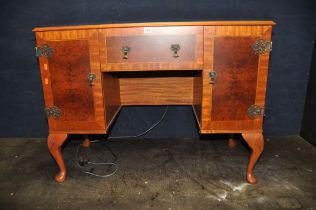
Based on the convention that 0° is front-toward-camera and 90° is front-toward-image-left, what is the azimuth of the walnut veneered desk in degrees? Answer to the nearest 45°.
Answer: approximately 0°
